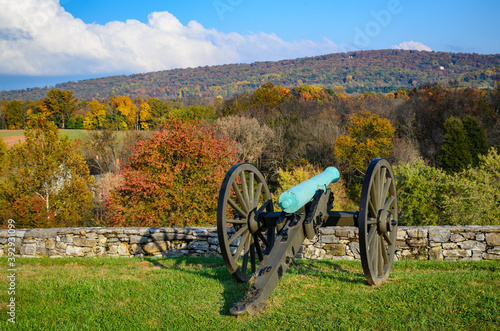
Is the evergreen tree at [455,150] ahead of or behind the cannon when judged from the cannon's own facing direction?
ahead

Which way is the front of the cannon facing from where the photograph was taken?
facing away from the viewer and to the right of the viewer

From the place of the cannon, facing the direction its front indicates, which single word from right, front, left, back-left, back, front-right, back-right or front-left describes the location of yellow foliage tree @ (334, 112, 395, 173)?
front-left

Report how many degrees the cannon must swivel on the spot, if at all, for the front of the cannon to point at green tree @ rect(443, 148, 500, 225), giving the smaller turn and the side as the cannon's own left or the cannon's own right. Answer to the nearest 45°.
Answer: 0° — it already faces it

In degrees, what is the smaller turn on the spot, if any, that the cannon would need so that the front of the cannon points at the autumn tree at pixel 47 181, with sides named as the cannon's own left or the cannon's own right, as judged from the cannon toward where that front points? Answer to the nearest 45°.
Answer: approximately 90° to the cannon's own left
